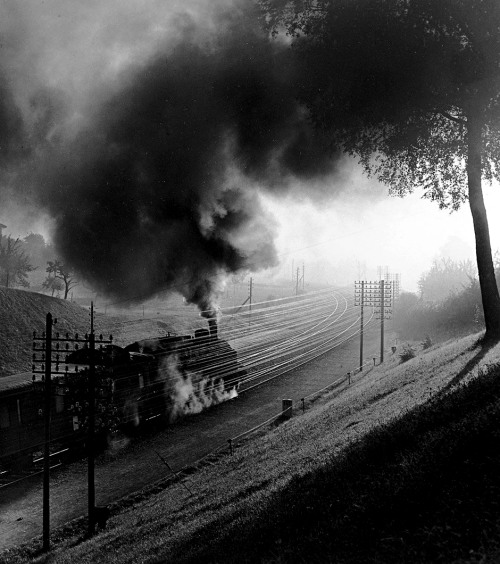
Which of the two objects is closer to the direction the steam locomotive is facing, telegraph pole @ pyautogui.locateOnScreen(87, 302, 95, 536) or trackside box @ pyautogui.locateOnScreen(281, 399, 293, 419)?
the trackside box

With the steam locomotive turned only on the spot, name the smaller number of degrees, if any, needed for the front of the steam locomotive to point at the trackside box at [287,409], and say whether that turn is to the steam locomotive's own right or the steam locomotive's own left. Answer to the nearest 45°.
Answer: approximately 45° to the steam locomotive's own right

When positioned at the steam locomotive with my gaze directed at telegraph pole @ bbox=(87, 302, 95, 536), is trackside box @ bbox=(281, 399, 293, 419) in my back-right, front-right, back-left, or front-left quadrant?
back-left

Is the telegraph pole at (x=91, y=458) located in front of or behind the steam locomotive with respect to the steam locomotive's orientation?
behind

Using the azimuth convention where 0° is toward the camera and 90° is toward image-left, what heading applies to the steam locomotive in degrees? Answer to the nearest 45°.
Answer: approximately 225°
